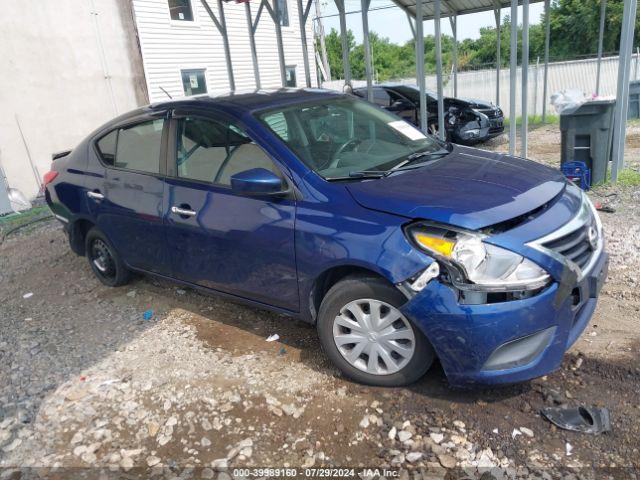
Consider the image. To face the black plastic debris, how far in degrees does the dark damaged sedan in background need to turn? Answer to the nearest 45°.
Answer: approximately 45° to its right

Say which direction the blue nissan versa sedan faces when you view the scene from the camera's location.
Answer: facing the viewer and to the right of the viewer

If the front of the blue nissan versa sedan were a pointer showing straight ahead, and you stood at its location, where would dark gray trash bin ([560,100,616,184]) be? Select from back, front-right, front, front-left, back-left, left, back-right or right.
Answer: left

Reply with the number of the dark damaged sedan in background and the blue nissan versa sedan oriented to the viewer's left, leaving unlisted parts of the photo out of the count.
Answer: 0

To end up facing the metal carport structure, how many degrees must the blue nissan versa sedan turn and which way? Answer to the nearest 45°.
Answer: approximately 90° to its left

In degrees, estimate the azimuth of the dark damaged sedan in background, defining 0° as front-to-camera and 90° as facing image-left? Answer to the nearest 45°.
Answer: approximately 315°

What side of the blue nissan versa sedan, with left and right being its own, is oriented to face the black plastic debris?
front

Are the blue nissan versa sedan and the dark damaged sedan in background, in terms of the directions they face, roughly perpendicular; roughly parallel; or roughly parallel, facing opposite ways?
roughly parallel

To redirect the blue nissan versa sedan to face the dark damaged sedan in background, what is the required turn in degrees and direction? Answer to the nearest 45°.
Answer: approximately 135° to its left
